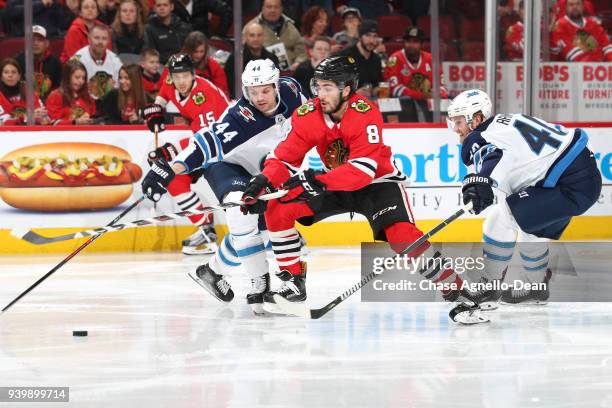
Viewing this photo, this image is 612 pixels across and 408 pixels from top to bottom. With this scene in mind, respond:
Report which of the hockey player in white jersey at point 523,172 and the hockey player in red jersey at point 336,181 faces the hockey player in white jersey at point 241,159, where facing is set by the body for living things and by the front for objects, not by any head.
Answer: the hockey player in white jersey at point 523,172

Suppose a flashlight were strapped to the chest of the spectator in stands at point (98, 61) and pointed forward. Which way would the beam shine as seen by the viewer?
toward the camera

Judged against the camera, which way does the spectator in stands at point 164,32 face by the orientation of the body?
toward the camera

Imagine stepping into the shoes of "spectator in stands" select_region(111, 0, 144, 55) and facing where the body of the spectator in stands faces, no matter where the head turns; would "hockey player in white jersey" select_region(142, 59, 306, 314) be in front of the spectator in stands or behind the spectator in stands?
in front

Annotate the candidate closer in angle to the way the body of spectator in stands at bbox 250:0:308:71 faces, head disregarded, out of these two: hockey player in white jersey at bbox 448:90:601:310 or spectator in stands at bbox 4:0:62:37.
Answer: the hockey player in white jersey

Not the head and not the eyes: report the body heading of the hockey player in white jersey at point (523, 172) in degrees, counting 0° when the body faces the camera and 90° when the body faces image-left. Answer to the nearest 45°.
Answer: approximately 90°

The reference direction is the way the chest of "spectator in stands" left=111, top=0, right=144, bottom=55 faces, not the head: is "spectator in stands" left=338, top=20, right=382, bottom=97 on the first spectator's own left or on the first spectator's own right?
on the first spectator's own left
